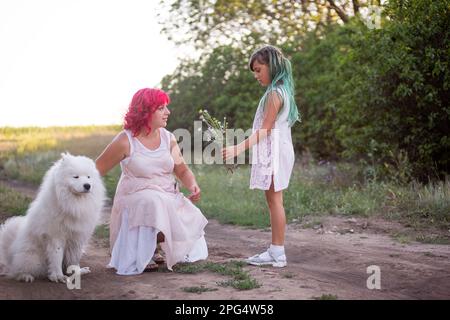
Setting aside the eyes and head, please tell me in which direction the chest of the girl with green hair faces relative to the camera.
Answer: to the viewer's left

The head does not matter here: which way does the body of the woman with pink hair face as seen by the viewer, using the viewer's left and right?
facing the viewer and to the right of the viewer

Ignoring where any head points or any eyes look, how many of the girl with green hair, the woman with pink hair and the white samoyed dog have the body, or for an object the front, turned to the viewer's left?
1

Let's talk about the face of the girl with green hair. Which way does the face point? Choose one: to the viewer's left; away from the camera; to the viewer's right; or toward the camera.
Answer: to the viewer's left

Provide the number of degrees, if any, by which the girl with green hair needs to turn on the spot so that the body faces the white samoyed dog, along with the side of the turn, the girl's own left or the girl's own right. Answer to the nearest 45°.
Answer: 0° — they already face it

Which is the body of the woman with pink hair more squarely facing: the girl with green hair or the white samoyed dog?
the girl with green hair

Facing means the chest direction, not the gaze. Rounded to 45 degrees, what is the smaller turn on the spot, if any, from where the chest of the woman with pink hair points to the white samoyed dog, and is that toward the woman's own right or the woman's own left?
approximately 90° to the woman's own right

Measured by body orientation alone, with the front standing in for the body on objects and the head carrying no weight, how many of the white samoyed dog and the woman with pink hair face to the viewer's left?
0

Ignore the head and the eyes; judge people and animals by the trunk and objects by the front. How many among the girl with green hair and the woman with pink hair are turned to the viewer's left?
1

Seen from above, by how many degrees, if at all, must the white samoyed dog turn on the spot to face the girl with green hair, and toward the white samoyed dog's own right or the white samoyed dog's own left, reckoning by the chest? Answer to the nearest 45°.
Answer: approximately 45° to the white samoyed dog's own left

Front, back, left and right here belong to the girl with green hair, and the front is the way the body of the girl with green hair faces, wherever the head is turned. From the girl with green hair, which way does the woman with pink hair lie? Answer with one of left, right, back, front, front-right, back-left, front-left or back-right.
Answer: front
